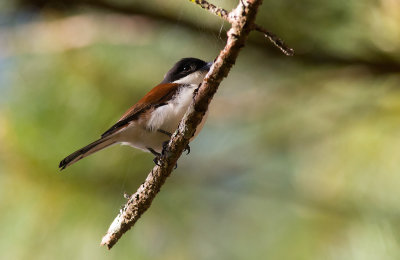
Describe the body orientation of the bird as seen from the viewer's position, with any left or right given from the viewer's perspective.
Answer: facing to the right of the viewer
